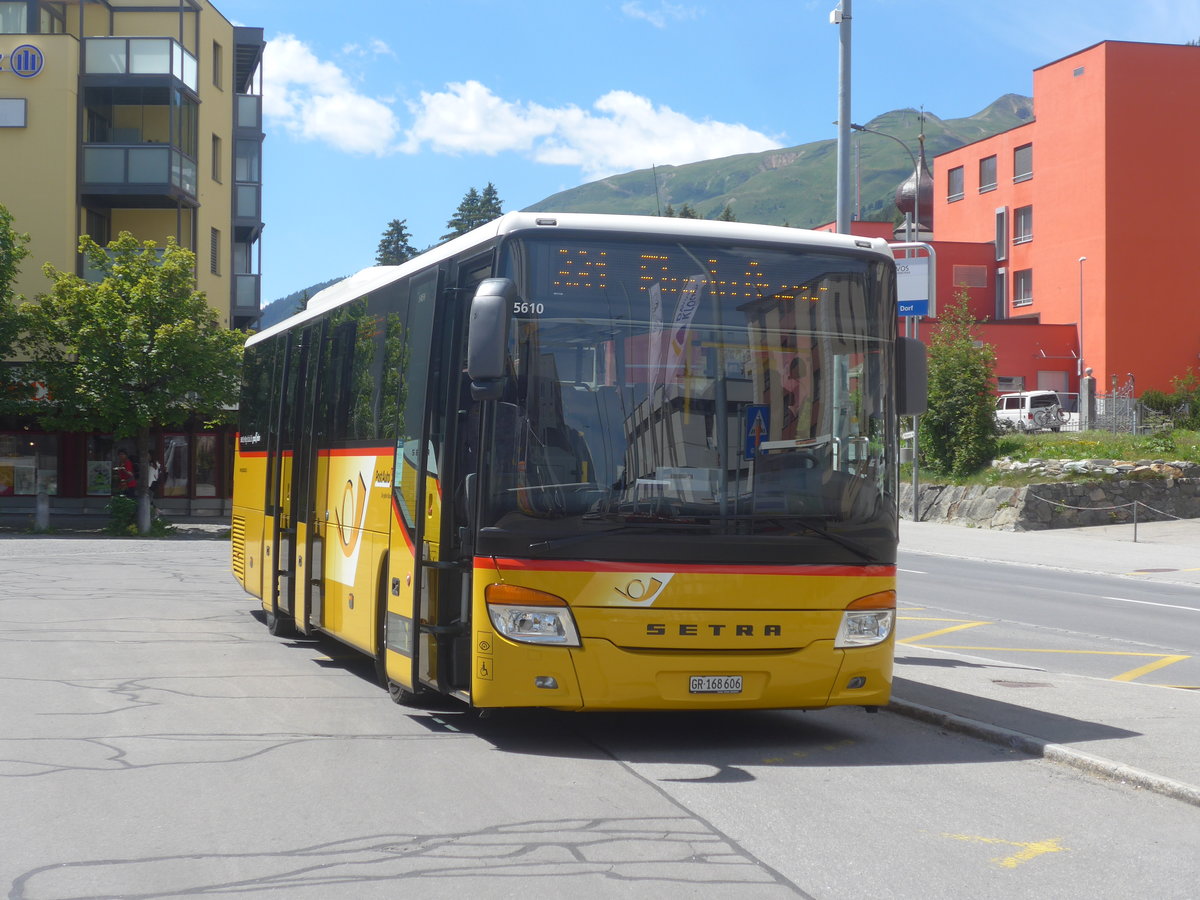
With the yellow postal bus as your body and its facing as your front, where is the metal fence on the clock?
The metal fence is roughly at 7 o'clock from the yellow postal bus.

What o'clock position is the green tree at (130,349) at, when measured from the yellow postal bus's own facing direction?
The green tree is roughly at 5 o'clock from the yellow postal bus.

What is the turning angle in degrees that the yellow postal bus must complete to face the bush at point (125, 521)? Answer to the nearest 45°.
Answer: approximately 135° to its right

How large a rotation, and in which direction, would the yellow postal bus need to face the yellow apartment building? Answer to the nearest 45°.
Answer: approximately 135° to its right

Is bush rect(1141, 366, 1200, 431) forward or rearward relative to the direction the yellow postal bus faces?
rearward

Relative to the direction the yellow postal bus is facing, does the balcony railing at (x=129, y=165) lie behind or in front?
behind

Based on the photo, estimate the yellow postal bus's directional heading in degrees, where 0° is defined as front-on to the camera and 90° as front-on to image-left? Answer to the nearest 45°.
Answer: approximately 0°

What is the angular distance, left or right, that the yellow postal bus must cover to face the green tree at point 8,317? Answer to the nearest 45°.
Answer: approximately 135° to its right
